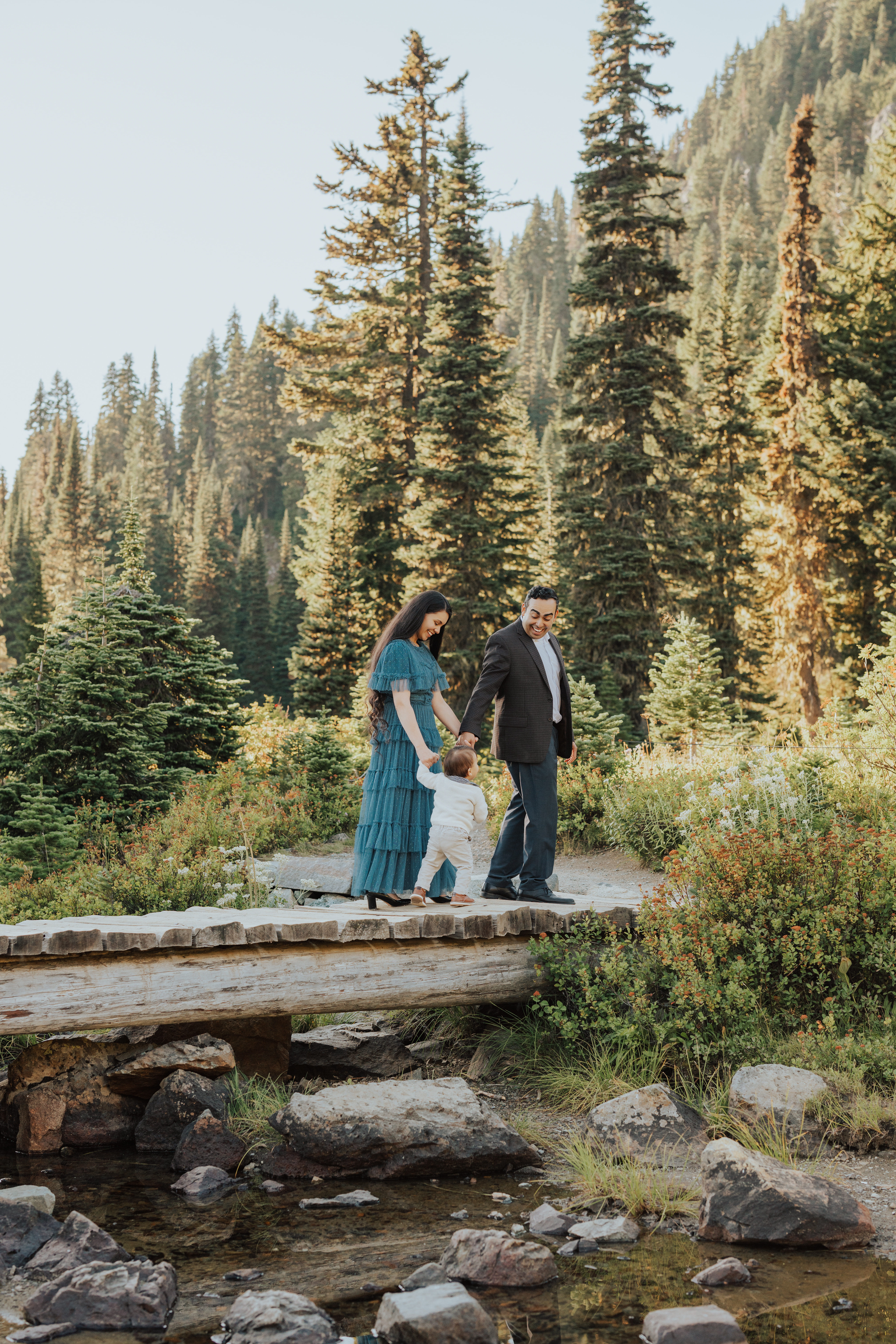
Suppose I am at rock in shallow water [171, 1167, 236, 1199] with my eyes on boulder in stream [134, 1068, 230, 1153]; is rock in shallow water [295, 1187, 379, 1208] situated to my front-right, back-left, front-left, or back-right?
back-right

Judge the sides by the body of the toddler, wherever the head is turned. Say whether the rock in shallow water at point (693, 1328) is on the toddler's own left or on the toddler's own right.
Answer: on the toddler's own right

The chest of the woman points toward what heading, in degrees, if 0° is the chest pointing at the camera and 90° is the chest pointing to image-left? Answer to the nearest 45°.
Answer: approximately 270°

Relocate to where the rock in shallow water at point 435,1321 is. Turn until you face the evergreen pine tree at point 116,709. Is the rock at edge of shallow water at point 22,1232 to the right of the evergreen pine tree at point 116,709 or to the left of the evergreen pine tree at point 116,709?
left

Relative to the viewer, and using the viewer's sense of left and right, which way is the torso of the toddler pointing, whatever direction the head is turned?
facing away from the viewer and to the right of the viewer

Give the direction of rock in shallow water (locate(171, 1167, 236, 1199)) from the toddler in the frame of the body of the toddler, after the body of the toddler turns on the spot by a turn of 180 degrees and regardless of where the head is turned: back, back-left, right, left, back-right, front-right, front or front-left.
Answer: front
